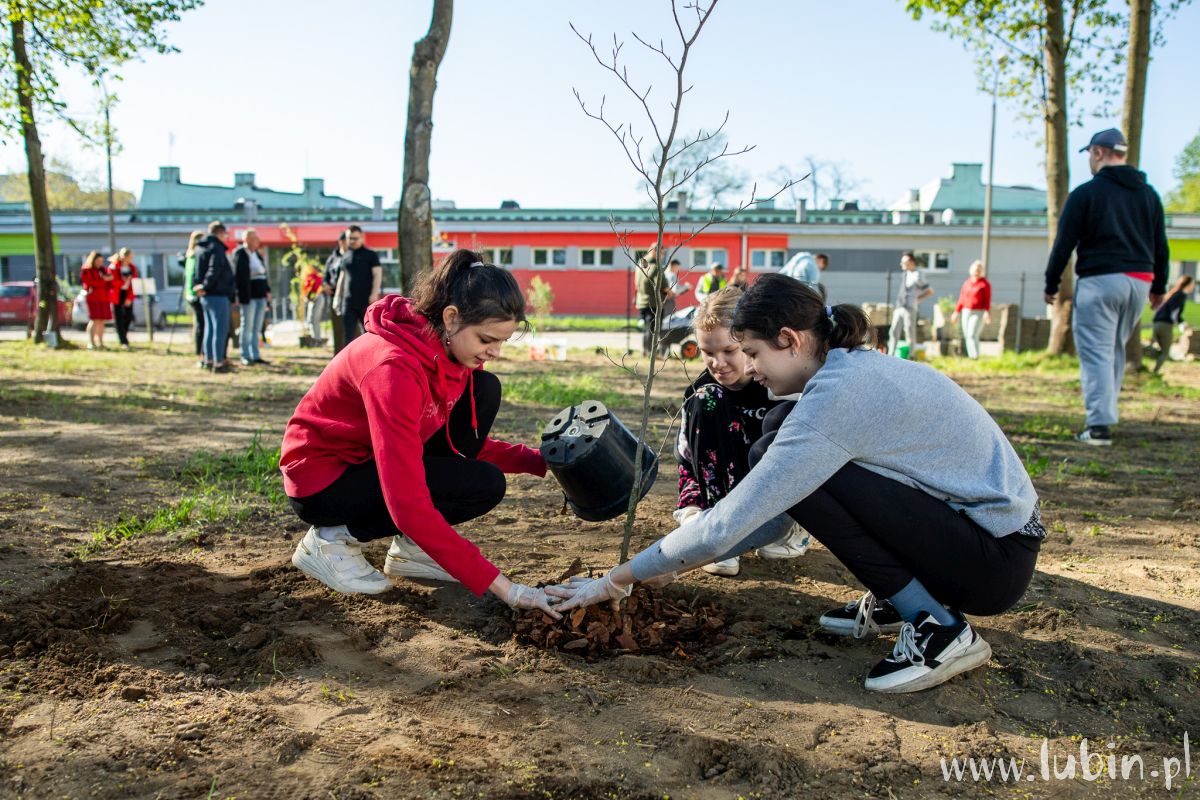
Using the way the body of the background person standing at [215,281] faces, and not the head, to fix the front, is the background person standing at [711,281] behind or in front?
in front

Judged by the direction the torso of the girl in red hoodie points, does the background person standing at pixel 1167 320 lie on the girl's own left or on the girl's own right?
on the girl's own left

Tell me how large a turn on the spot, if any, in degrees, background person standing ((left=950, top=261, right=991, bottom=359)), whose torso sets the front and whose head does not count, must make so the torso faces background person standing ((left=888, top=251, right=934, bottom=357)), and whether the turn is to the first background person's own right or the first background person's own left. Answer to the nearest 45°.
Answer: approximately 90° to the first background person's own right

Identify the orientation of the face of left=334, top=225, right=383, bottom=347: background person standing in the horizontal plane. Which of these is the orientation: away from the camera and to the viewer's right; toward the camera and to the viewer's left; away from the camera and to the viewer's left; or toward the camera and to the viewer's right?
toward the camera and to the viewer's left

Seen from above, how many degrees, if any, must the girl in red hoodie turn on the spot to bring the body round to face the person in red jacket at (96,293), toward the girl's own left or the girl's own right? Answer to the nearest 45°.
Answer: approximately 135° to the girl's own left

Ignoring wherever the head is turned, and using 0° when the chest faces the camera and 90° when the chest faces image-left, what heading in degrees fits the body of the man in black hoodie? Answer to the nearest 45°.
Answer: approximately 135°

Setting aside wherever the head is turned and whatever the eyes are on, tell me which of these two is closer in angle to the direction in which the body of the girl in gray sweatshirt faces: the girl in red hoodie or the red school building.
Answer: the girl in red hoodie

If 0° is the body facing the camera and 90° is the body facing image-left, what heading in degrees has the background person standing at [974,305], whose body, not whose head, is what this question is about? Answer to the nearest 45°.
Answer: approximately 0°

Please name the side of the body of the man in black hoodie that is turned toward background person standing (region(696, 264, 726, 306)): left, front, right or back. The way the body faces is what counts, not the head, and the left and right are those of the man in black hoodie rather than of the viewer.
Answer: front

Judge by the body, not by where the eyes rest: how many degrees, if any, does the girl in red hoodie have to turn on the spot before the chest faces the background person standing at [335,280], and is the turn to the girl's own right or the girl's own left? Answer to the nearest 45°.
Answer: approximately 135° to the girl's own left

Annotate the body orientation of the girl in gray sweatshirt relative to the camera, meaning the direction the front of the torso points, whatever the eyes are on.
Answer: to the viewer's left

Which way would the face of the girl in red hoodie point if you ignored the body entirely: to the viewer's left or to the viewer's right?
to the viewer's right

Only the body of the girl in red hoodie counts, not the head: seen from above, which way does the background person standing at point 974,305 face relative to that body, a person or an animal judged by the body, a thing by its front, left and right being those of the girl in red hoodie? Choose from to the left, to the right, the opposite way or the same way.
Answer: to the right
